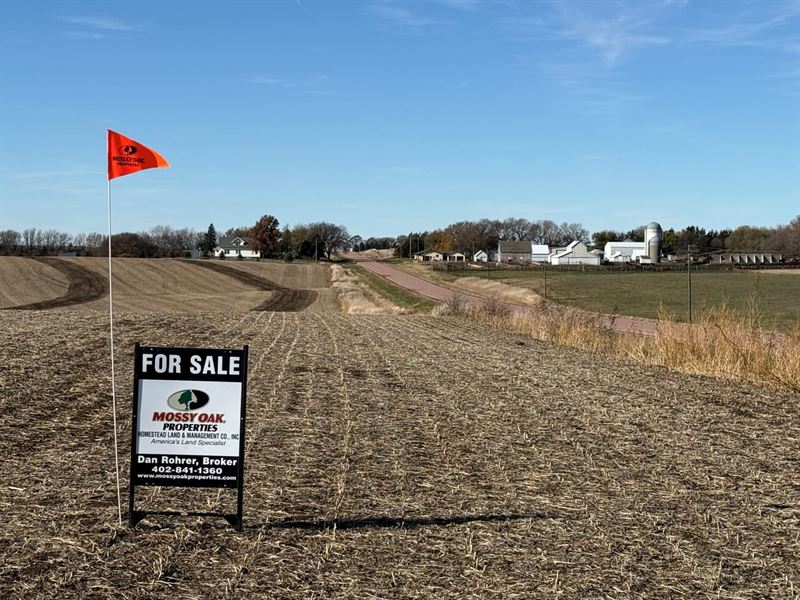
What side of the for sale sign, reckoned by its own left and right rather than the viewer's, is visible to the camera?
front
